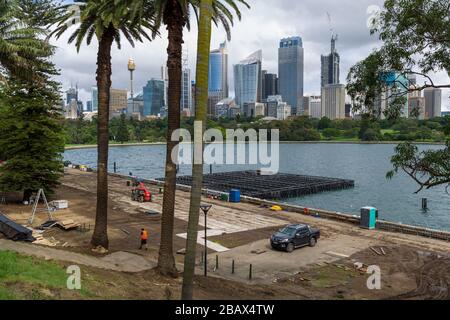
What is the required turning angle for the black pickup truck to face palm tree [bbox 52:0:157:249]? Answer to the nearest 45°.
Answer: approximately 45° to its right

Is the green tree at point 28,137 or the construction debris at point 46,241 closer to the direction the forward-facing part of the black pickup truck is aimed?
the construction debris

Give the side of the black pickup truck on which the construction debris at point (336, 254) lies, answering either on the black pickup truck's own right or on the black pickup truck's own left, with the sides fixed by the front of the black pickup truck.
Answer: on the black pickup truck's own left

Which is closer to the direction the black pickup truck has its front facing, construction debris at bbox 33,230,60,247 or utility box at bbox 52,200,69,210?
the construction debris

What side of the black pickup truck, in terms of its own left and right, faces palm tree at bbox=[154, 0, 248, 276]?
front

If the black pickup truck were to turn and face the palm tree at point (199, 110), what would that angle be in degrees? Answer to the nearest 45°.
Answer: approximately 45° to its left

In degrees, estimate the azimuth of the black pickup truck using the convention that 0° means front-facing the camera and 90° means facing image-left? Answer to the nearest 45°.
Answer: approximately 45°

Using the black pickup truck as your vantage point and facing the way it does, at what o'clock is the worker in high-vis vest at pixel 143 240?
The worker in high-vis vest is roughly at 1 o'clock from the black pickup truck.

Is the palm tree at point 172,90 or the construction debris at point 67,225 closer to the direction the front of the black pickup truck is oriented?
the palm tree

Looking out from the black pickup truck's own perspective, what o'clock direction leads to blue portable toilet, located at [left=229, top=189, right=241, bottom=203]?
The blue portable toilet is roughly at 4 o'clock from the black pickup truck.

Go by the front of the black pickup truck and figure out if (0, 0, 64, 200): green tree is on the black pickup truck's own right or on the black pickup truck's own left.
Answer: on the black pickup truck's own right

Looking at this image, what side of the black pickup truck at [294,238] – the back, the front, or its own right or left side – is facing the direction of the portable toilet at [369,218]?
back

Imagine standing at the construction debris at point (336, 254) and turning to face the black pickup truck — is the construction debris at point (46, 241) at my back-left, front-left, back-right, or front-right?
front-left

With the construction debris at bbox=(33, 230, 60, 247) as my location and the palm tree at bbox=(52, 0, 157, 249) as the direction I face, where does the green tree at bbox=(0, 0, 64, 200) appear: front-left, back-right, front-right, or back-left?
back-left

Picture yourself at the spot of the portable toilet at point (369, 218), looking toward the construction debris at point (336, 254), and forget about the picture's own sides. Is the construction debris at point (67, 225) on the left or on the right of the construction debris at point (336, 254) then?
right

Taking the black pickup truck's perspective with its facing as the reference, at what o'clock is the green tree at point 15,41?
The green tree is roughly at 1 o'clock from the black pickup truck.
